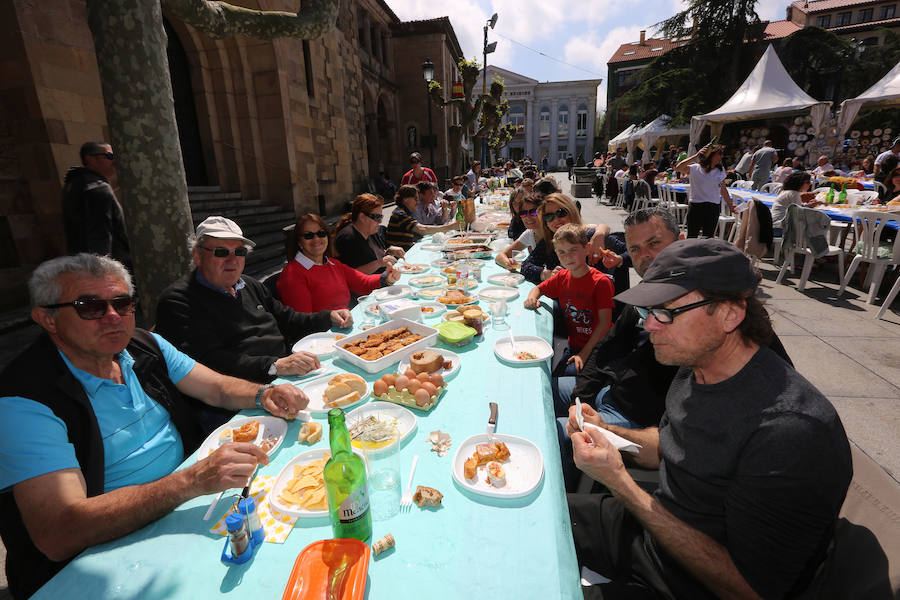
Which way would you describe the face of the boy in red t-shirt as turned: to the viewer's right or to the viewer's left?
to the viewer's left

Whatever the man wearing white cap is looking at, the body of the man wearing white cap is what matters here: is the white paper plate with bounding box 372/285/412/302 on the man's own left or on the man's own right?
on the man's own left

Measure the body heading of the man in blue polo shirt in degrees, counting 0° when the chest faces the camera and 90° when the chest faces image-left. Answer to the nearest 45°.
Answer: approximately 315°

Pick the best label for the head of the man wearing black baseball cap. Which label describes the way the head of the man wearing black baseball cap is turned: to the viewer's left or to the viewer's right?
to the viewer's left

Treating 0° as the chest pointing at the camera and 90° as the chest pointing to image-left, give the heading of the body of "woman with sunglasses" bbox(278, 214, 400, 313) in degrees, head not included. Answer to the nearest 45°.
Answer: approximately 315°

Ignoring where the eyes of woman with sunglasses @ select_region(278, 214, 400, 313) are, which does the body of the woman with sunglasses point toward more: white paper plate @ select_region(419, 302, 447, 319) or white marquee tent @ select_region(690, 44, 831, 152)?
the white paper plate

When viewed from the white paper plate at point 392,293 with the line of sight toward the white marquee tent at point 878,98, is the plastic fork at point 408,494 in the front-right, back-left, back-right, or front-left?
back-right

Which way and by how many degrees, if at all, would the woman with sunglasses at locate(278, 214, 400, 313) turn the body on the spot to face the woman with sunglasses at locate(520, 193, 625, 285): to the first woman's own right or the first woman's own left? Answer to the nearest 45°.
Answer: approximately 45° to the first woman's own left

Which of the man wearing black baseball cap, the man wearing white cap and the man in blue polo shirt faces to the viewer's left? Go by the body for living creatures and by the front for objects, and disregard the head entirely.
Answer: the man wearing black baseball cap

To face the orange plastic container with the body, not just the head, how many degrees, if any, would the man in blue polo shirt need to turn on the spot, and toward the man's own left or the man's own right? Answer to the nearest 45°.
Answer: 0° — they already face it

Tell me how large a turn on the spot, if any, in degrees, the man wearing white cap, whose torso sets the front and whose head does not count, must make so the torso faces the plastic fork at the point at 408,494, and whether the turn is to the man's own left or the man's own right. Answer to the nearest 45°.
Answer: approximately 45° to the man's own right

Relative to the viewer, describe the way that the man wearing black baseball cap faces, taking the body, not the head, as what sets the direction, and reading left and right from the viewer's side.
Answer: facing to the left of the viewer
